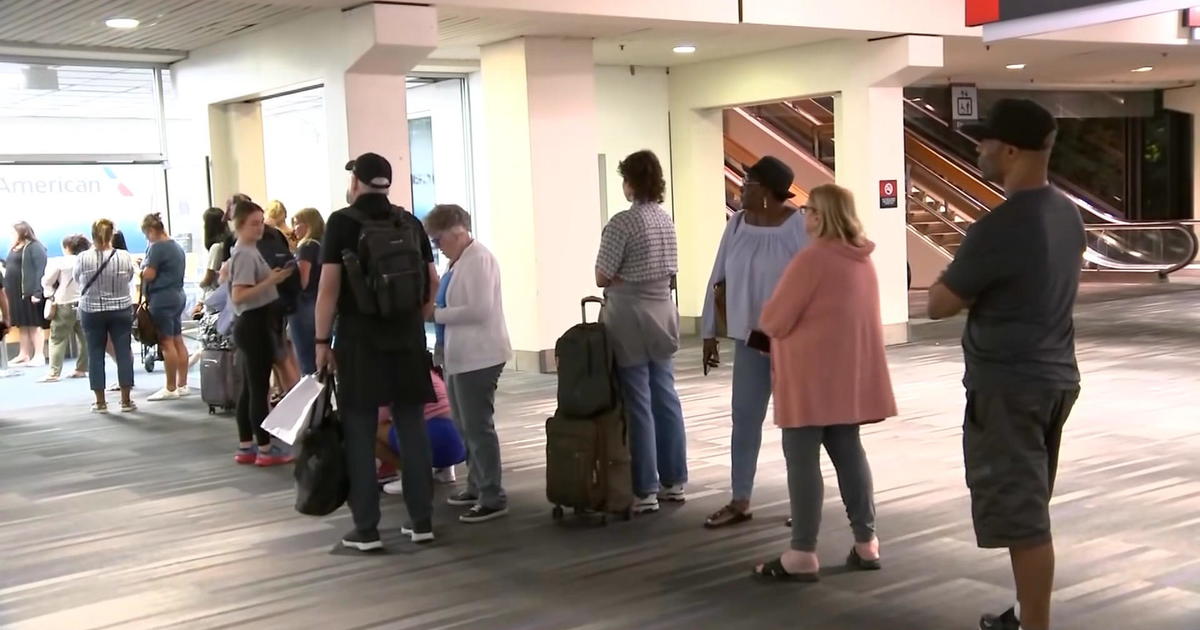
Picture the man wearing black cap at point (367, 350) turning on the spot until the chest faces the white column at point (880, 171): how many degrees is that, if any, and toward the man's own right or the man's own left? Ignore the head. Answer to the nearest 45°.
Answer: approximately 90° to the man's own right

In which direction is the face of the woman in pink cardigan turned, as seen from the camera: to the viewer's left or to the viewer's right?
to the viewer's left

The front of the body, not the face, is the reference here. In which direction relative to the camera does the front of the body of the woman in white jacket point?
to the viewer's left

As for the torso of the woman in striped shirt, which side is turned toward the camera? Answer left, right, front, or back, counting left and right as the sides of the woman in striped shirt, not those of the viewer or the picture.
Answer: back

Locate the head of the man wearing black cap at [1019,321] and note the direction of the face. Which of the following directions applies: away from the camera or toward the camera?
away from the camera

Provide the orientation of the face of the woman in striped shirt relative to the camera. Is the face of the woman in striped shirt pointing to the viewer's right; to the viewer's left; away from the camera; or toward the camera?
away from the camera

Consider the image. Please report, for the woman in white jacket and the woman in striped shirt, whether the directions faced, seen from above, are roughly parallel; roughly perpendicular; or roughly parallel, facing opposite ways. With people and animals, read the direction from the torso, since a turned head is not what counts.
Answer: roughly perpendicular

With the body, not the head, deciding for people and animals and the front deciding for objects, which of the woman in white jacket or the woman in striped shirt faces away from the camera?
the woman in striped shirt

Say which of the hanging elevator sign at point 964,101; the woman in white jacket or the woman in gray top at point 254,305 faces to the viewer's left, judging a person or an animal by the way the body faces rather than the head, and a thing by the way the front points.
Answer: the woman in white jacket

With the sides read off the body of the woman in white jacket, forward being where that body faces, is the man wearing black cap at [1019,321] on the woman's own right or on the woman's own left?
on the woman's own left

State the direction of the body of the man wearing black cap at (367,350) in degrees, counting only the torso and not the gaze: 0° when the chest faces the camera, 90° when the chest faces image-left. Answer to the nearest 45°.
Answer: approximately 135°

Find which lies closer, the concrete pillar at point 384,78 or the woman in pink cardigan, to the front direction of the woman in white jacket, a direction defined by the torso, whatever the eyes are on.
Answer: the concrete pillar

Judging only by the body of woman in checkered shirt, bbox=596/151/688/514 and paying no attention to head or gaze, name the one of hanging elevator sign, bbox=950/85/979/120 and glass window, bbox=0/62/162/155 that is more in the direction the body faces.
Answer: the glass window

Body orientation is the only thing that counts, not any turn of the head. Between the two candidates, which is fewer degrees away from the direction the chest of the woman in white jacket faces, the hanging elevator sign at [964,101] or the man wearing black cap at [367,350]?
the man wearing black cap

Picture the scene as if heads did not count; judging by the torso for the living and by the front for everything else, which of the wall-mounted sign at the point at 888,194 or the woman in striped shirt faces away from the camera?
the woman in striped shirt
